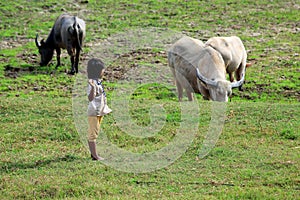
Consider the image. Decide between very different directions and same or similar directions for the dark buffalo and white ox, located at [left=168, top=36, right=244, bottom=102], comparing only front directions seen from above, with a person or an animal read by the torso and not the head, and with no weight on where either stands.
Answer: very different directions

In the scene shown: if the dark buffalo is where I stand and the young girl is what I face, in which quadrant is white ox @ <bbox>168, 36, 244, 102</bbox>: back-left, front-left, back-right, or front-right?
front-left

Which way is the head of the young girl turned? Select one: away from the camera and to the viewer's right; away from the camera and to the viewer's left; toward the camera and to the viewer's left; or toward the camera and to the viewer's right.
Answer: away from the camera and to the viewer's right

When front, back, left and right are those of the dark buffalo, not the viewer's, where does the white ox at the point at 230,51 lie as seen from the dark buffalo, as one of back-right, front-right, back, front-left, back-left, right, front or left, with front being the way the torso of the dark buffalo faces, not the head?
back

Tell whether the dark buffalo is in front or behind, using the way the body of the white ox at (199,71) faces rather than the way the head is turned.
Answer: behind

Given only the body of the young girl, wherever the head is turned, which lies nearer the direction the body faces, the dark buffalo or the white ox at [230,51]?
the white ox

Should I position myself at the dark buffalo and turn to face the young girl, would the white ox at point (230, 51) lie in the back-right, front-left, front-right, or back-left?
front-left

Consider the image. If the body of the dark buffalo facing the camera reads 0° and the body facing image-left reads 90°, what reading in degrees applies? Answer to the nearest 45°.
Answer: approximately 135°

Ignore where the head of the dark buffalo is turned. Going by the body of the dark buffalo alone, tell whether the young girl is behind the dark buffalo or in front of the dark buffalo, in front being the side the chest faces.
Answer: behind

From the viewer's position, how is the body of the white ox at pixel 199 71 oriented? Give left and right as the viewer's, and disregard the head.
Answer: facing the viewer and to the right of the viewer

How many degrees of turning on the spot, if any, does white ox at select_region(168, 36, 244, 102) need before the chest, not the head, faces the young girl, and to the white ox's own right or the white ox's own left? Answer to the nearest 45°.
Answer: approximately 45° to the white ox's own right

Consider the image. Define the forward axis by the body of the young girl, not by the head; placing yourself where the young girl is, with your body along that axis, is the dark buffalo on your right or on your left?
on your left
